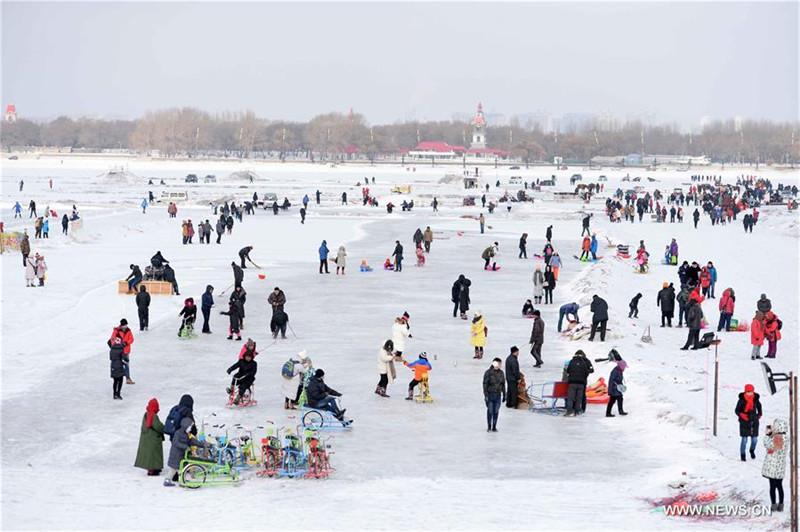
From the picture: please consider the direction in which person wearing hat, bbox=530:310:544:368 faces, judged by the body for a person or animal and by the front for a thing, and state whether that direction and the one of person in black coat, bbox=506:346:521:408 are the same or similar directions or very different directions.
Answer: very different directions

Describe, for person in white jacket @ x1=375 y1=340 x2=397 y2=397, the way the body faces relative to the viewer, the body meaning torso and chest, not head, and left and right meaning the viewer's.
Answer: facing to the right of the viewer

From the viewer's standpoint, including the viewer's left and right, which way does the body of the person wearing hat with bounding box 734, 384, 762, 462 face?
facing the viewer

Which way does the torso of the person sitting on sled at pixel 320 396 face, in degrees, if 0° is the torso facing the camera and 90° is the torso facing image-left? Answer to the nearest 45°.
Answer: approximately 270°

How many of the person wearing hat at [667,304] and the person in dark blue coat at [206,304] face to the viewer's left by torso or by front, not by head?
0
